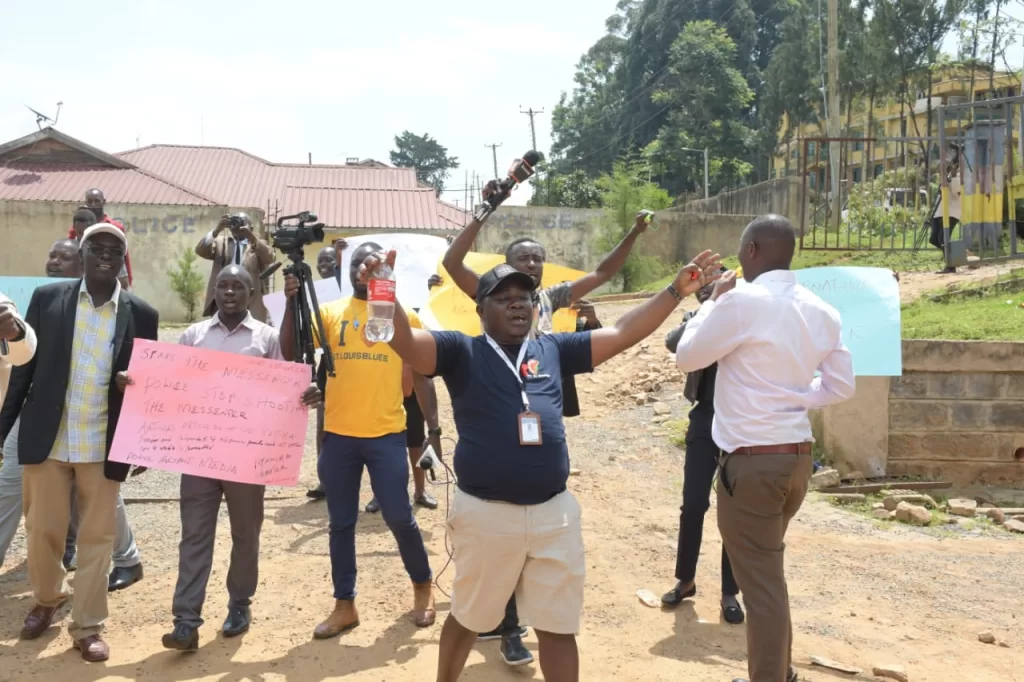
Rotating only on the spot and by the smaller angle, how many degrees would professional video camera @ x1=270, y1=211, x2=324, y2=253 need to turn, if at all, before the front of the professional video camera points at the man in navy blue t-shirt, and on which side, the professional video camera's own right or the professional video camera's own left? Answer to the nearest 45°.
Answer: approximately 45° to the professional video camera's own right

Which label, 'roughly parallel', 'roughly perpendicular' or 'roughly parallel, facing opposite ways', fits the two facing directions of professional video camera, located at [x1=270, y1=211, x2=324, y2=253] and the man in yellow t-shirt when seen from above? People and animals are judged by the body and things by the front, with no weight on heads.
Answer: roughly perpendicular

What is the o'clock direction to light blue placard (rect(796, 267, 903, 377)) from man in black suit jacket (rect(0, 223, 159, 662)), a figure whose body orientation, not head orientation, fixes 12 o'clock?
The light blue placard is roughly at 9 o'clock from the man in black suit jacket.

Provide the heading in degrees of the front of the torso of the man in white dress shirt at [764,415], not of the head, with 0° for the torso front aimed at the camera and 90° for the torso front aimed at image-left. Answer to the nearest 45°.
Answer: approximately 135°

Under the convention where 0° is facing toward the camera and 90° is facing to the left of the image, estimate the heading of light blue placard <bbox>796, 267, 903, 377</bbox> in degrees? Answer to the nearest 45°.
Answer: approximately 0°

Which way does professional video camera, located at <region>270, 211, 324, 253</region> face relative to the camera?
to the viewer's right

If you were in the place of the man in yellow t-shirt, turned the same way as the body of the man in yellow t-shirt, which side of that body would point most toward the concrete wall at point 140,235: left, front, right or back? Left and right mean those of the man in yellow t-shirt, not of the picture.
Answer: back
